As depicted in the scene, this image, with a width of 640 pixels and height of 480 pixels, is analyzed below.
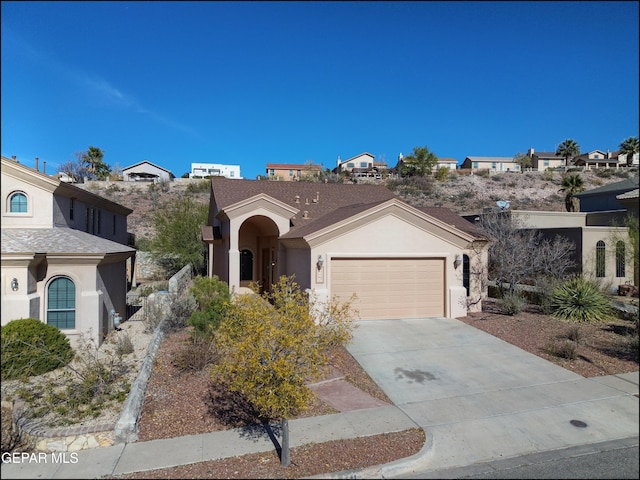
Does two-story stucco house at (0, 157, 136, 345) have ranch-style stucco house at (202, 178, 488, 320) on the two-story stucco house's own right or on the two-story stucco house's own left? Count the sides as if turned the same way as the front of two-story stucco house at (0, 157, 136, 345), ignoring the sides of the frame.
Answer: on the two-story stucco house's own left

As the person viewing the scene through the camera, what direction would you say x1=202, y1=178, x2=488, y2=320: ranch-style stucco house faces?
facing the viewer

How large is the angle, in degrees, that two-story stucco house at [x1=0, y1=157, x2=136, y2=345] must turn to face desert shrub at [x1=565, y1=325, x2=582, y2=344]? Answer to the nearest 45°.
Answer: approximately 90° to its left

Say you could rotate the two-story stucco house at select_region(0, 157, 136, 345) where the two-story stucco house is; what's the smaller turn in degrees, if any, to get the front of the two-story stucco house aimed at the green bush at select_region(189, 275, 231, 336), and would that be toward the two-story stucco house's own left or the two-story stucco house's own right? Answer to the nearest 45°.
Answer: approximately 135° to the two-story stucco house's own left

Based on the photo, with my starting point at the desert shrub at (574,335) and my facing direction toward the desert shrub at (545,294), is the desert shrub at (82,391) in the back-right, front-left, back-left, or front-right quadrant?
back-left

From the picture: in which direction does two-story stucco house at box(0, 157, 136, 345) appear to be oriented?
toward the camera

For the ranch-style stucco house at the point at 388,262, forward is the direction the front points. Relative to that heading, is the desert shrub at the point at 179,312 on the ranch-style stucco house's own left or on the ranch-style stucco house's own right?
on the ranch-style stucco house's own right

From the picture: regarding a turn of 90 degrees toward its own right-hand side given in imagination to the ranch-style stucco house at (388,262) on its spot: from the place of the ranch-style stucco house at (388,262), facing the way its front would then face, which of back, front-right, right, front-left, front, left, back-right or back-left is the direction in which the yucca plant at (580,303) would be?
back

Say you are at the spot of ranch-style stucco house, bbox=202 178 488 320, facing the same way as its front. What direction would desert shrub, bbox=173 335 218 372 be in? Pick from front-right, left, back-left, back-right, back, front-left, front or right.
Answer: front-right

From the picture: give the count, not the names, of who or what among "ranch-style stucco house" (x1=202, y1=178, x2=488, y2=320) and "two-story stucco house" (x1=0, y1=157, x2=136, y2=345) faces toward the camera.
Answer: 2

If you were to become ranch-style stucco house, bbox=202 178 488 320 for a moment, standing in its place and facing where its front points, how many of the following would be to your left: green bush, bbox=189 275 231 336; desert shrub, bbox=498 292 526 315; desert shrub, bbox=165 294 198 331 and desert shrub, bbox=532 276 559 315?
2

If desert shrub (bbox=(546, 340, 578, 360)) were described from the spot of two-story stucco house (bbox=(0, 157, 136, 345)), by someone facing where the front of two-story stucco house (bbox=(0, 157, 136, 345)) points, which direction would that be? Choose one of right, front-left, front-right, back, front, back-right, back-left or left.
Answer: left
